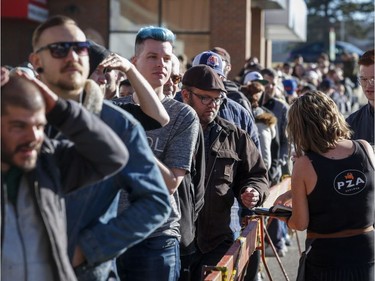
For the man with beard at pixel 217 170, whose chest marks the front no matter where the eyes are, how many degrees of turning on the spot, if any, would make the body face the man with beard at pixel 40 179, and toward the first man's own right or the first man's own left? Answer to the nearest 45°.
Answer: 0° — they already face them

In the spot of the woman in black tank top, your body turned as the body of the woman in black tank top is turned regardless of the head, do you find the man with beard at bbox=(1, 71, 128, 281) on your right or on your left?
on your left

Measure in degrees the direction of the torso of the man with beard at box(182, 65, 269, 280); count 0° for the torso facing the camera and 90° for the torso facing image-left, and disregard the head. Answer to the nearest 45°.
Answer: approximately 0°

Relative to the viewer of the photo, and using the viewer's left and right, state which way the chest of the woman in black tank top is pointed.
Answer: facing away from the viewer and to the left of the viewer

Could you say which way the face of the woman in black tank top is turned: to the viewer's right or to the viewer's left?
to the viewer's left
